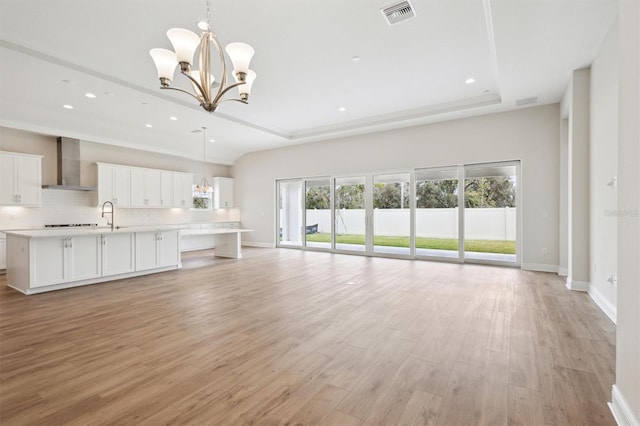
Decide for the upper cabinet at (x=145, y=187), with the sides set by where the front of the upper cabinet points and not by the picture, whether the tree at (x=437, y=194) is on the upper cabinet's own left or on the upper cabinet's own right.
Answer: on the upper cabinet's own left

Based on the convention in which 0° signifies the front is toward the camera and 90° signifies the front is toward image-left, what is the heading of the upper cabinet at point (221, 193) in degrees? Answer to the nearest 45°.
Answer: approximately 315°

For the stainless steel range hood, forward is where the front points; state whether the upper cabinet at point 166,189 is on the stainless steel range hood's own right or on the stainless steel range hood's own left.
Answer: on the stainless steel range hood's own left

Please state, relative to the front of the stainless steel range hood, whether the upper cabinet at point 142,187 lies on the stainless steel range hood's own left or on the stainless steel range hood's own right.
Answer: on the stainless steel range hood's own left

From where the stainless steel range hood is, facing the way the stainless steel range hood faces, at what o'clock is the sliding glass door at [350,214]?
The sliding glass door is roughly at 10 o'clock from the stainless steel range hood.
